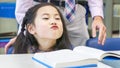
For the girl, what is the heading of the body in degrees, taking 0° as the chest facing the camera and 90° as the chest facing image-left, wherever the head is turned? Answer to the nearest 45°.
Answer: approximately 315°

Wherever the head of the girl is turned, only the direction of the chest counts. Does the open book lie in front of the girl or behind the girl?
in front

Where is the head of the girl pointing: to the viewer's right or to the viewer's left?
to the viewer's right
